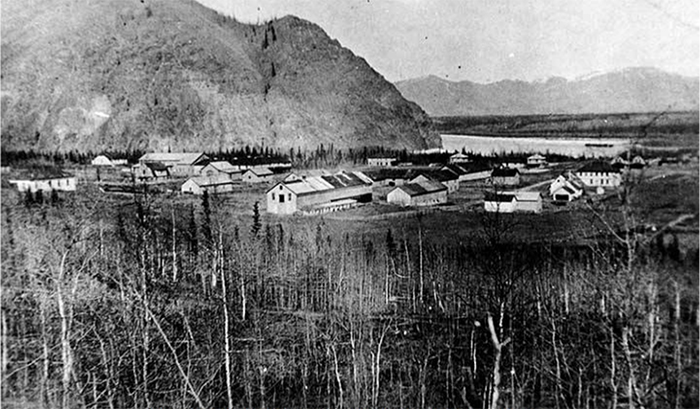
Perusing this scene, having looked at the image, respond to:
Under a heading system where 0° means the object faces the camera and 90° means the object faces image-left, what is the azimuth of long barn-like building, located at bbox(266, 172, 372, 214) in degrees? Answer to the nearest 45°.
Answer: approximately 45°

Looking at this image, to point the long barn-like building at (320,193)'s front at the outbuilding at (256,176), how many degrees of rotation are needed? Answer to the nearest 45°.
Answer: approximately 135° to its right

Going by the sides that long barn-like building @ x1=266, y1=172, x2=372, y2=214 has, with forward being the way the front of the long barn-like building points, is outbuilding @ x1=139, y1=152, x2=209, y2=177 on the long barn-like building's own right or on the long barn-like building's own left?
on the long barn-like building's own right

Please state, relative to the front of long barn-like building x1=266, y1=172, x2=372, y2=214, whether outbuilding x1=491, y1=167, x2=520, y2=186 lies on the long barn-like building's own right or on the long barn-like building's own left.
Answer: on the long barn-like building's own left

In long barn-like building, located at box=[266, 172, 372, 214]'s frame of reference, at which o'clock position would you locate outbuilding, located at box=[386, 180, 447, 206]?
The outbuilding is roughly at 8 o'clock from the long barn-like building.

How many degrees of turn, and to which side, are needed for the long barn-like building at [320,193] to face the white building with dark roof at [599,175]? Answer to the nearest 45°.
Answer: approximately 135° to its left

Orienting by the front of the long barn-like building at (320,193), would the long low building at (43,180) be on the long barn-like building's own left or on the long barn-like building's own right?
on the long barn-like building's own right

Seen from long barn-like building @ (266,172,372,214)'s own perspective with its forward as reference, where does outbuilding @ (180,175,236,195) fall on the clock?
The outbuilding is roughly at 2 o'clock from the long barn-like building.
